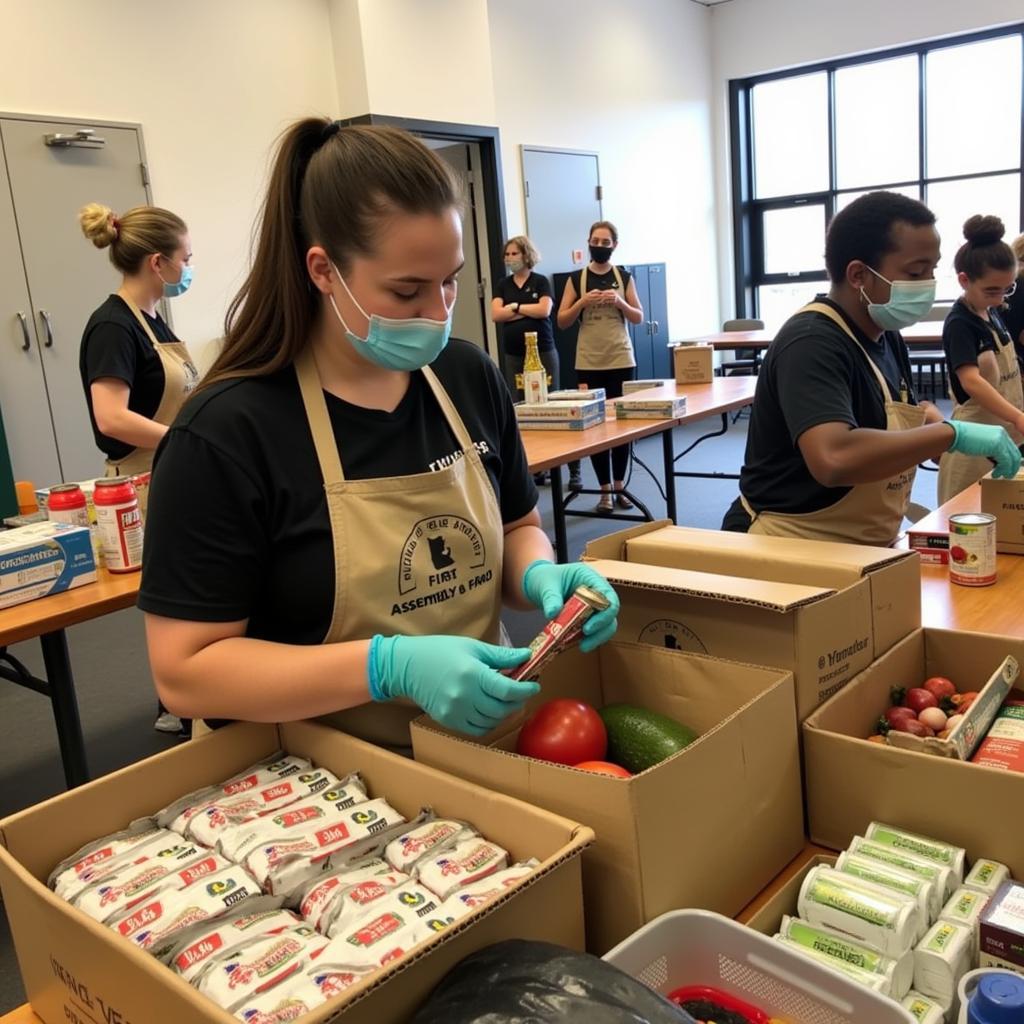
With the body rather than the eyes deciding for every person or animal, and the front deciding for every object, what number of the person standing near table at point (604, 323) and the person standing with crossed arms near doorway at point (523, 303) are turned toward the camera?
2

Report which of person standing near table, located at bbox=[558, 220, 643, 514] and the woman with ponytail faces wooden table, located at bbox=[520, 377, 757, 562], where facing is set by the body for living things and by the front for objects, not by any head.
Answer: the person standing near table

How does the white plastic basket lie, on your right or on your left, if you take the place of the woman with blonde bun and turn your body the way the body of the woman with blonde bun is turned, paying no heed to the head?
on your right

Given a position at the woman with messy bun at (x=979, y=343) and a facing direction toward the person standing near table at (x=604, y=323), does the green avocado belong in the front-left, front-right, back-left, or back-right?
back-left

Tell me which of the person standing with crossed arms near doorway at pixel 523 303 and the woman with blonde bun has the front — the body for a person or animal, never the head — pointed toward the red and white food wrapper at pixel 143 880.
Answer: the person standing with crossed arms near doorway

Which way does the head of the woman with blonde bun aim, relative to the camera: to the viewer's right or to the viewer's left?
to the viewer's right

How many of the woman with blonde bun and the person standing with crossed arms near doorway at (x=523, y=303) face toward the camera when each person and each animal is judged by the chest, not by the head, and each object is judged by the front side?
1

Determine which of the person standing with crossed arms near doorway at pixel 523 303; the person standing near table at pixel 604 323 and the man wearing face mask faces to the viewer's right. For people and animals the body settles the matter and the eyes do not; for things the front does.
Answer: the man wearing face mask

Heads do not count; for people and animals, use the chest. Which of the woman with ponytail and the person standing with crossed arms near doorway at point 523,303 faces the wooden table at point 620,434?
the person standing with crossed arms near doorway

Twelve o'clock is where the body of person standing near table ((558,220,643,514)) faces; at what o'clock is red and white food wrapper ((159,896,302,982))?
The red and white food wrapper is roughly at 12 o'clock from the person standing near table.

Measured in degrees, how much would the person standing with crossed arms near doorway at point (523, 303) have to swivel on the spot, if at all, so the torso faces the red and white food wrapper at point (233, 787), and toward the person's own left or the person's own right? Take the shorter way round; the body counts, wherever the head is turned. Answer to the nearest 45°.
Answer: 0° — they already face it

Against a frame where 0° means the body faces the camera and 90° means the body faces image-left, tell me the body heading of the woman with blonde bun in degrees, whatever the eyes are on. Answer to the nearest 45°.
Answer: approximately 270°

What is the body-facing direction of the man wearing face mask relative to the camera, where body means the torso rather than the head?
to the viewer's right
